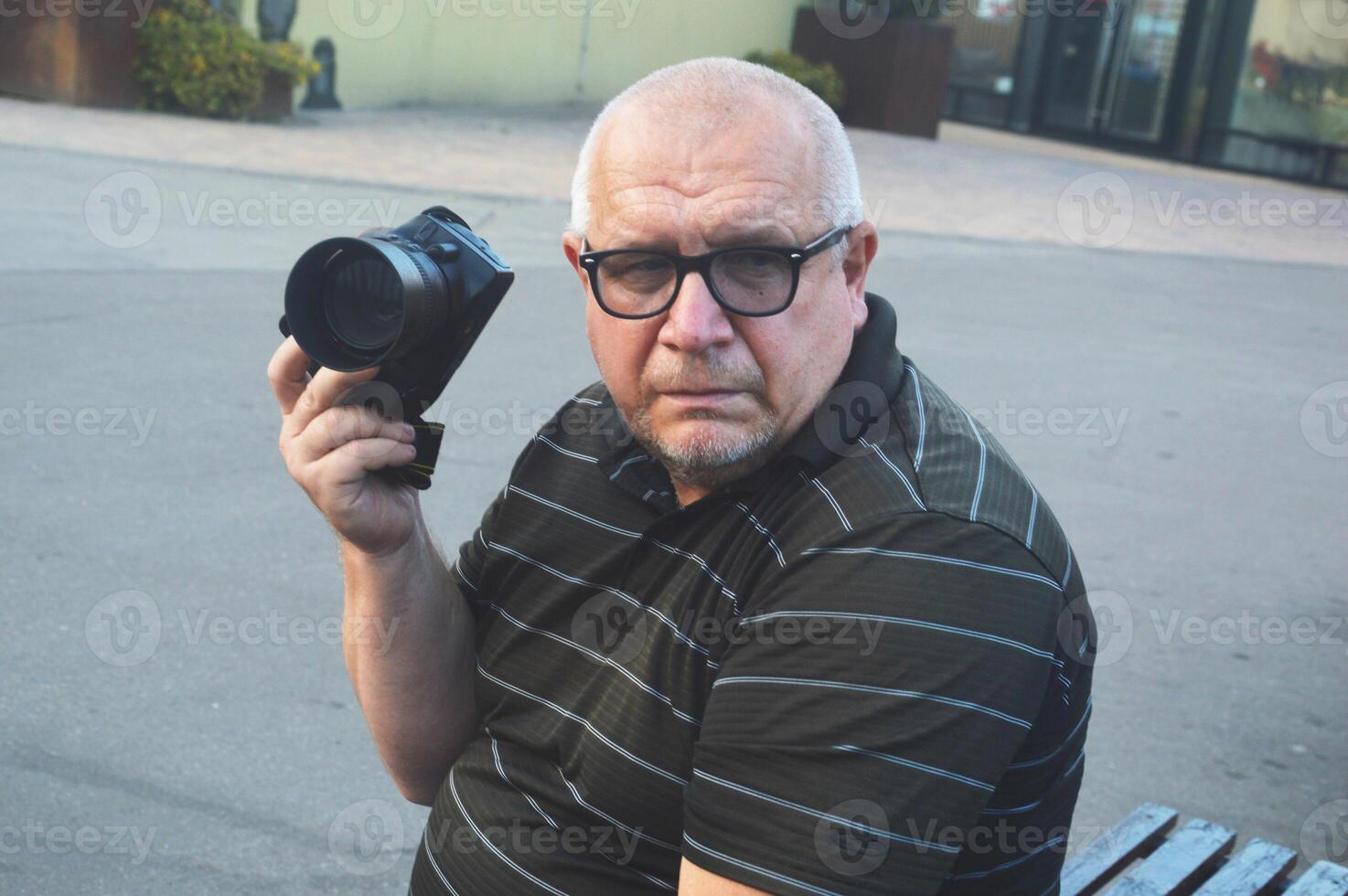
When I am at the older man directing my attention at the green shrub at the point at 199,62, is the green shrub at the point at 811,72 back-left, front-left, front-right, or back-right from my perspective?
front-right

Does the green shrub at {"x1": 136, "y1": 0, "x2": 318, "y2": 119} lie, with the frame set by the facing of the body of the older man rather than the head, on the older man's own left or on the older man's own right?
on the older man's own right

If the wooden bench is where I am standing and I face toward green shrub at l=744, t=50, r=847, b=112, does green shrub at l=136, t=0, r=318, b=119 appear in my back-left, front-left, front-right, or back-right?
front-left

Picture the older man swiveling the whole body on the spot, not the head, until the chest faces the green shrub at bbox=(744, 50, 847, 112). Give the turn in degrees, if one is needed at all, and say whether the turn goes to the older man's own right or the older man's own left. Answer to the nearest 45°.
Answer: approximately 135° to the older man's own right

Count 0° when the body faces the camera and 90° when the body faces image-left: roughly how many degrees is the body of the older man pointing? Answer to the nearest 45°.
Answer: approximately 45°
